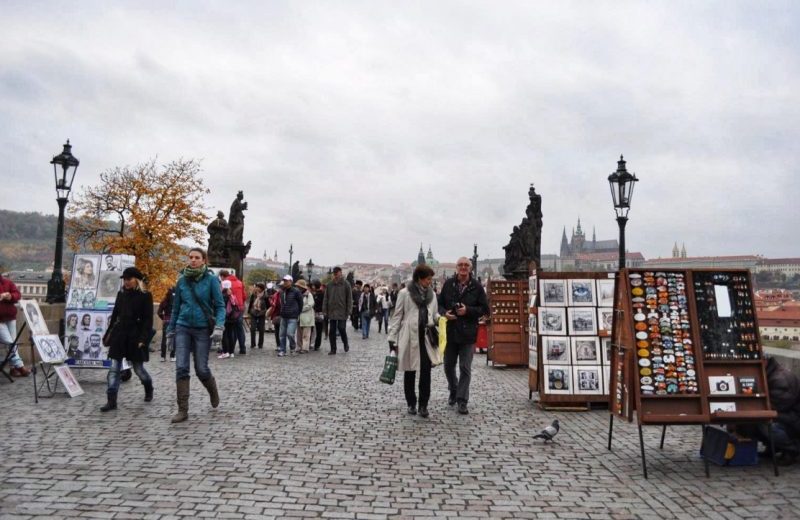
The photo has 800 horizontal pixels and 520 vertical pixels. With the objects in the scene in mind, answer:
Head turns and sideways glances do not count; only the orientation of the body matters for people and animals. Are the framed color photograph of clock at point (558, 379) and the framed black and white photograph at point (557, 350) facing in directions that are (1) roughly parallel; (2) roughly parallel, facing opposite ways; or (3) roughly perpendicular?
roughly parallel

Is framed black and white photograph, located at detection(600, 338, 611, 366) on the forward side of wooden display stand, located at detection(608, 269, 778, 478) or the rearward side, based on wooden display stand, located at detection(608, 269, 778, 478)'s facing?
on the rearward side

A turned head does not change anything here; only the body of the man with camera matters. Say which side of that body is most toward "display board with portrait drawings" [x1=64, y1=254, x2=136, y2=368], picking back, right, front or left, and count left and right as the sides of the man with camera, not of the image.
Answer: right

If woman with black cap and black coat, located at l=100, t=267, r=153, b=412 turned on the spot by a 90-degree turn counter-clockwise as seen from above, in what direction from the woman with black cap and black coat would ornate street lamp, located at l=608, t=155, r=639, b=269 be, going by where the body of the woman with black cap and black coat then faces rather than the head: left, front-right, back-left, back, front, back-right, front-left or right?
front-left

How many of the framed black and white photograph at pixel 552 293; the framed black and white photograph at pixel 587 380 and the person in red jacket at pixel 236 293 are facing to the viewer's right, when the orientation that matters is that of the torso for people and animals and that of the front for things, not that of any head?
0

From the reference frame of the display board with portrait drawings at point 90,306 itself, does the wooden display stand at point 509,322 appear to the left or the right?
on its left

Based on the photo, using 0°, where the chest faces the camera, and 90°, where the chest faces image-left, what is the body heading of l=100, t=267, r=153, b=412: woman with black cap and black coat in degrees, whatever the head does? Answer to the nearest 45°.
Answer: approximately 45°

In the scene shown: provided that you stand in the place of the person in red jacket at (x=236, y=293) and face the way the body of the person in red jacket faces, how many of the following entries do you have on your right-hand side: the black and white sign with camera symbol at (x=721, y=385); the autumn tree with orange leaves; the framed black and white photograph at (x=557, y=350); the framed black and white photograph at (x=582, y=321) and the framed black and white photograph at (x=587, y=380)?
1

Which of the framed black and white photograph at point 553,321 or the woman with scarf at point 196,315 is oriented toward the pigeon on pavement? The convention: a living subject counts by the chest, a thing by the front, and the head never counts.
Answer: the framed black and white photograph

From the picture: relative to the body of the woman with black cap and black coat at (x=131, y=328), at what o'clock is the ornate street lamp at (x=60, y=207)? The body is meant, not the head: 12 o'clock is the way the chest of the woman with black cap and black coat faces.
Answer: The ornate street lamp is roughly at 4 o'clock from the woman with black cap and black coat.

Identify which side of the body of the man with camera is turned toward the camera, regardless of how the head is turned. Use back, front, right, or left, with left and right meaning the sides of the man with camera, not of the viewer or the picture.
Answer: front

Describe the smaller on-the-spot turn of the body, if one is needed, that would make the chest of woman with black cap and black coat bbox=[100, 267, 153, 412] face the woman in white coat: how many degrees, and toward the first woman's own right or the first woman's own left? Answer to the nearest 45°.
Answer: approximately 90° to the first woman's own left
